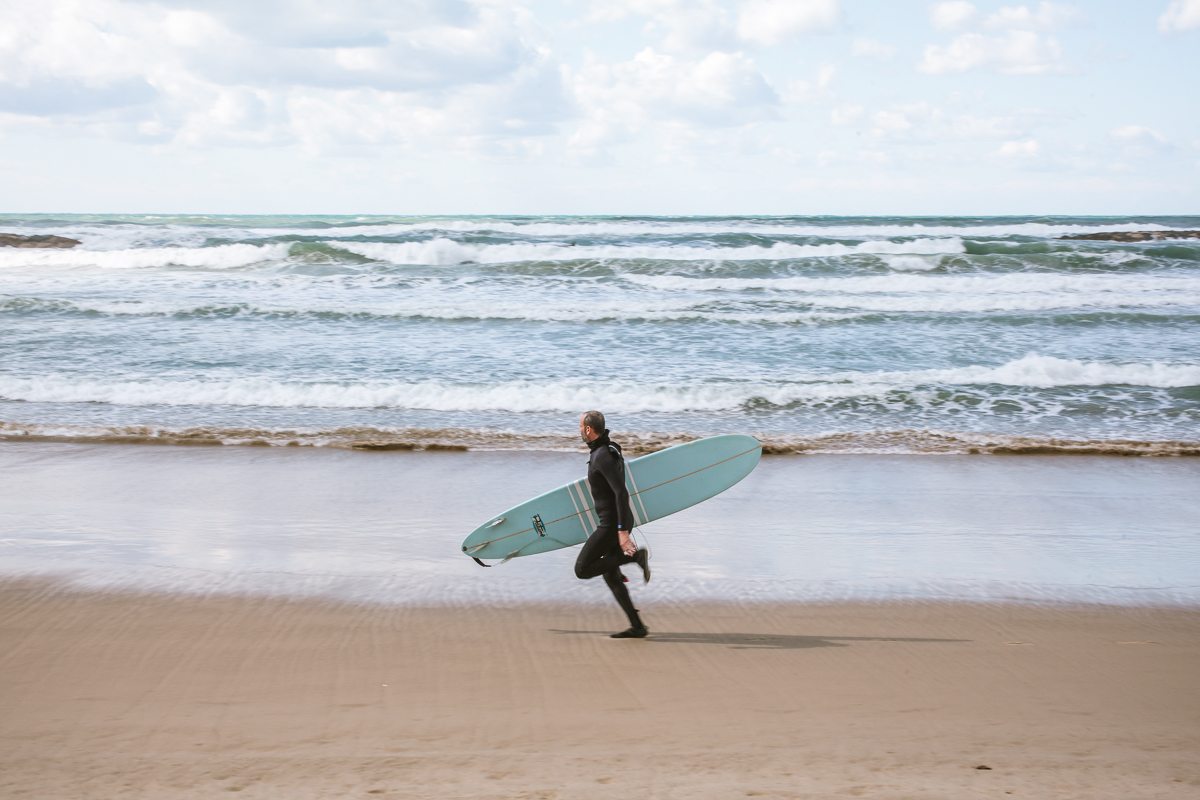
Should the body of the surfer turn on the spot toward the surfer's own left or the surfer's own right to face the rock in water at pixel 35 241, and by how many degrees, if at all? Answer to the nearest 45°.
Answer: approximately 45° to the surfer's own right

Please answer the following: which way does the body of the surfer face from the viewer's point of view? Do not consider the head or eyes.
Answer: to the viewer's left

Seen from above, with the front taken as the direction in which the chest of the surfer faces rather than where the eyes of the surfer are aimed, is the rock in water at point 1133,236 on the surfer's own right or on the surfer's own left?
on the surfer's own right
